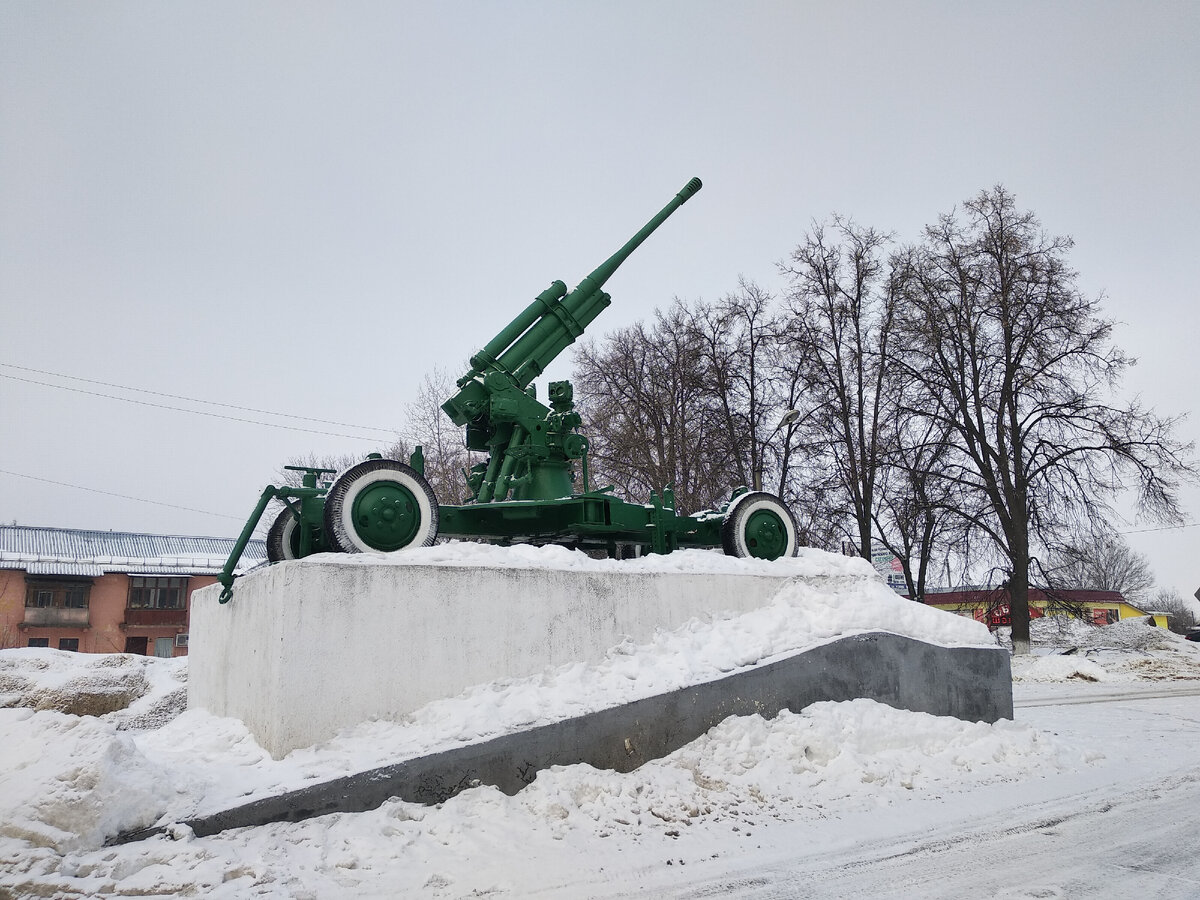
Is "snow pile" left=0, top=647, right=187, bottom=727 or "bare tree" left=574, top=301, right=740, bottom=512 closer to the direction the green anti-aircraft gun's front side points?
the bare tree

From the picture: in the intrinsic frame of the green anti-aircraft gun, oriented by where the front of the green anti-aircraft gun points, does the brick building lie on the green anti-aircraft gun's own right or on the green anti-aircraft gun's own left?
on the green anti-aircraft gun's own left

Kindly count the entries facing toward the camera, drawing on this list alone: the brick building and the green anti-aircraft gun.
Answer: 1

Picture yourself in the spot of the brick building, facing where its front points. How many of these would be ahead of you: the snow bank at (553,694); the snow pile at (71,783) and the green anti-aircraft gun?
3

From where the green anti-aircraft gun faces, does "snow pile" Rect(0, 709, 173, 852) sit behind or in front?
behind

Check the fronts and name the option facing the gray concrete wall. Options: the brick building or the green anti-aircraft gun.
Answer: the brick building

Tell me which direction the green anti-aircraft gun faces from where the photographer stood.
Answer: facing away from the viewer and to the right of the viewer

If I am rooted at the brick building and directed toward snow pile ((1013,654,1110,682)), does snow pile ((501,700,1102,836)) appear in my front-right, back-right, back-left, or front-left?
front-right

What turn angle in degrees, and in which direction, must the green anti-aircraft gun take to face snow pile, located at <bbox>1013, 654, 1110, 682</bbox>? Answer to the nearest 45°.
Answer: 0° — it already faces it

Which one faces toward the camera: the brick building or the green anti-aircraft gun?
the brick building

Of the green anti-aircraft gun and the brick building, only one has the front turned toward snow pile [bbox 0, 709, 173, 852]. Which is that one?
the brick building

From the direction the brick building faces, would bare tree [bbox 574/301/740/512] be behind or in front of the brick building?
in front

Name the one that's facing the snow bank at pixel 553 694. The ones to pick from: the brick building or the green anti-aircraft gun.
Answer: the brick building

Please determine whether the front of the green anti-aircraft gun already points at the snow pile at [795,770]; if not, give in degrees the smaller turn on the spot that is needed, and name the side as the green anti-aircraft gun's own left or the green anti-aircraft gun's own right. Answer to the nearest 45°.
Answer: approximately 90° to the green anti-aircraft gun's own right

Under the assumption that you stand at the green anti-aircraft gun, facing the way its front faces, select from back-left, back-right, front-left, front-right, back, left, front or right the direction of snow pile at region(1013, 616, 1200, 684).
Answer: front

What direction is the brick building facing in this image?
toward the camera

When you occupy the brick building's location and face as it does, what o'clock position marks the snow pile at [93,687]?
The snow pile is roughly at 12 o'clock from the brick building.
